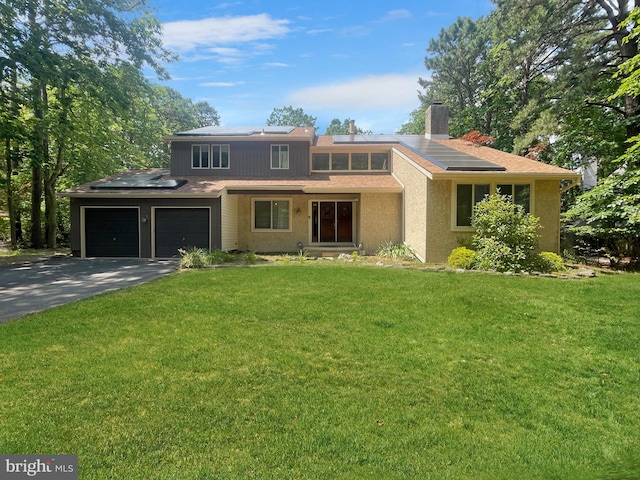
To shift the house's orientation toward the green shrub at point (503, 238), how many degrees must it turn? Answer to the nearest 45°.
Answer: approximately 45° to its left

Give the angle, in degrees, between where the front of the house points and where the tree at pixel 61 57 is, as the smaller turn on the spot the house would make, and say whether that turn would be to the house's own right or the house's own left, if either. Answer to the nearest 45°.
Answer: approximately 90° to the house's own right

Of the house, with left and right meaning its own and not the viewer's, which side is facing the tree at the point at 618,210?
left

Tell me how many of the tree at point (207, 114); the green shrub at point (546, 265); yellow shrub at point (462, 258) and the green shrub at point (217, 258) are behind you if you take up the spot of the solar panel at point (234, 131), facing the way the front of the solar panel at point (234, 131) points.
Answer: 1

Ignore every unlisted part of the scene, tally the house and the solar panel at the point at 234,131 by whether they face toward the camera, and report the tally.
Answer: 2

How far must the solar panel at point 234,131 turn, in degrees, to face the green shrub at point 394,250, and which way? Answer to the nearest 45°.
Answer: approximately 45° to its left

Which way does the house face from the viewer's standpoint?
toward the camera

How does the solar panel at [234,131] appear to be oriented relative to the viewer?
toward the camera

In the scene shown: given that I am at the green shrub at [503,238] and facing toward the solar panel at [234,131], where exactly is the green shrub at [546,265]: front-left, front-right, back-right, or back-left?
back-right
